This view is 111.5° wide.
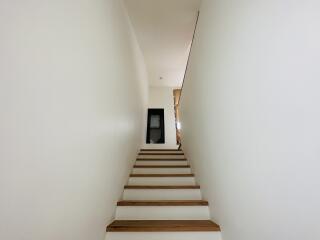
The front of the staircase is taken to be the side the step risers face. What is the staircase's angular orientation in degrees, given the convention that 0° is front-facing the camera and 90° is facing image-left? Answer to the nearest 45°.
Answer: approximately 0°
